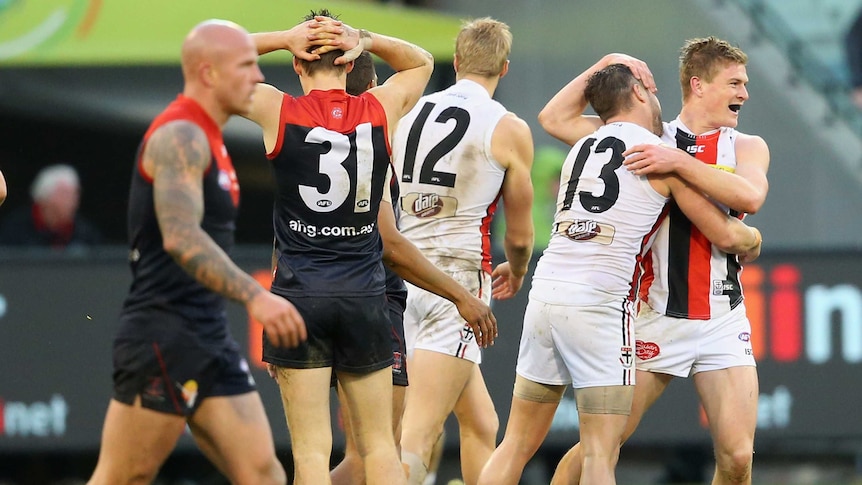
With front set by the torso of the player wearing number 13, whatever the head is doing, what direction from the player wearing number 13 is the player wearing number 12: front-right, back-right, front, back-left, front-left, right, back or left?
left

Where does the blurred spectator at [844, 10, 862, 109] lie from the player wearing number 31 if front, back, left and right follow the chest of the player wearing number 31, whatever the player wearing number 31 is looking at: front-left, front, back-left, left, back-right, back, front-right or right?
front-right

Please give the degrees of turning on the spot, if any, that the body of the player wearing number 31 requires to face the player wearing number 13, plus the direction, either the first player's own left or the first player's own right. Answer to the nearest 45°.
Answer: approximately 90° to the first player's own right

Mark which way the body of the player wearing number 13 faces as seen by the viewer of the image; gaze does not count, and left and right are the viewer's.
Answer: facing away from the viewer and to the right of the viewer

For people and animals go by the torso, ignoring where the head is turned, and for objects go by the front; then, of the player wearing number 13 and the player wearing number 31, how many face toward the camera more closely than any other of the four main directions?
0

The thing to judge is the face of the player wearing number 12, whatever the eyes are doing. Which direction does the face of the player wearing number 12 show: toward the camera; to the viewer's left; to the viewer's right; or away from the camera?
away from the camera

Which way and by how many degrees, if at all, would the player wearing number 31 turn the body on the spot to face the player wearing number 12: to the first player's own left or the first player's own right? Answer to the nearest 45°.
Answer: approximately 45° to the first player's own right

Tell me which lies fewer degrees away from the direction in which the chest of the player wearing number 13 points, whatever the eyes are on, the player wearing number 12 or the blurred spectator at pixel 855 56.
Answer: the blurred spectator

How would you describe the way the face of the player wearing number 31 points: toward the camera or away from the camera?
away from the camera

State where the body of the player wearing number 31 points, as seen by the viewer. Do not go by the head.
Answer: away from the camera

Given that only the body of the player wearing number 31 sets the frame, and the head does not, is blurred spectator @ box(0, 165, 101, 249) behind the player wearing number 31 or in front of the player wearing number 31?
in front

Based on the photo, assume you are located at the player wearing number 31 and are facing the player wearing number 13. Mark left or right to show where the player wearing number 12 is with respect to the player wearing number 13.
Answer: left

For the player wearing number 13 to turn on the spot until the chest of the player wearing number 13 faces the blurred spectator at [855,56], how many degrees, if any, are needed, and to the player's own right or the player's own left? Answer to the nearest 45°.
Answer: approximately 45° to the player's own left
